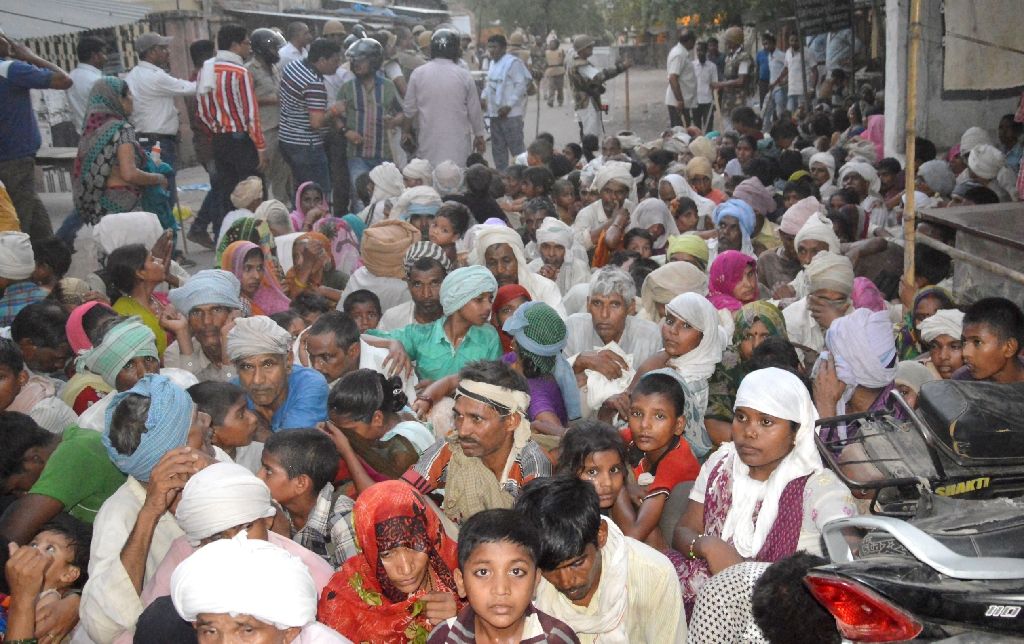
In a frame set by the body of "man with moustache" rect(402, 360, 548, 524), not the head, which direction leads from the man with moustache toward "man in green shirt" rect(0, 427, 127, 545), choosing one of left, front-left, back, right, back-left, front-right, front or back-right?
front-right

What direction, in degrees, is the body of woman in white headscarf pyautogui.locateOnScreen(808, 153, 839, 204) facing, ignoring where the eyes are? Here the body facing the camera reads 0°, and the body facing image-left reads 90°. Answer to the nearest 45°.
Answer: approximately 45°

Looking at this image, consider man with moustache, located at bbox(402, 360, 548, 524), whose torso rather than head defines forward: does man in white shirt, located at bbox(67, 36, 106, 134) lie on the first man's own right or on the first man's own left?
on the first man's own right

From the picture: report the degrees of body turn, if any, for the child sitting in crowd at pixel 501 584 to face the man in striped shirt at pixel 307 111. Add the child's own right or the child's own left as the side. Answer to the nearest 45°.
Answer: approximately 180°

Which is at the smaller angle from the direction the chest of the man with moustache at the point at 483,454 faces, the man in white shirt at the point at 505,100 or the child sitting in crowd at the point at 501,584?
the child sitting in crowd

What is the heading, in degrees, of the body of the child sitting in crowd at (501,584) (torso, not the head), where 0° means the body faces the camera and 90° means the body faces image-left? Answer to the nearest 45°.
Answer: approximately 0°
